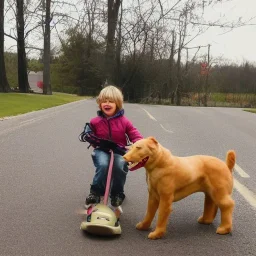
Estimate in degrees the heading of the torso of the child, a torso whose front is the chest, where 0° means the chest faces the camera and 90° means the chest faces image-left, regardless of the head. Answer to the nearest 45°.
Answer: approximately 0°

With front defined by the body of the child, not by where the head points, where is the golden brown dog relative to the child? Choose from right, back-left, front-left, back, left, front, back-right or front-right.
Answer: front-left
